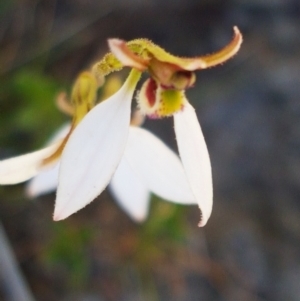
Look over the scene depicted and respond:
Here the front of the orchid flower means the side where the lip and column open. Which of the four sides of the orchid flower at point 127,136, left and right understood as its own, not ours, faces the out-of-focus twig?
back

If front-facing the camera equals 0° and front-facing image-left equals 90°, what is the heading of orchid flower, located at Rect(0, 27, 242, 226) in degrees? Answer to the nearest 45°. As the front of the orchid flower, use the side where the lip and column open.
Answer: approximately 315°
